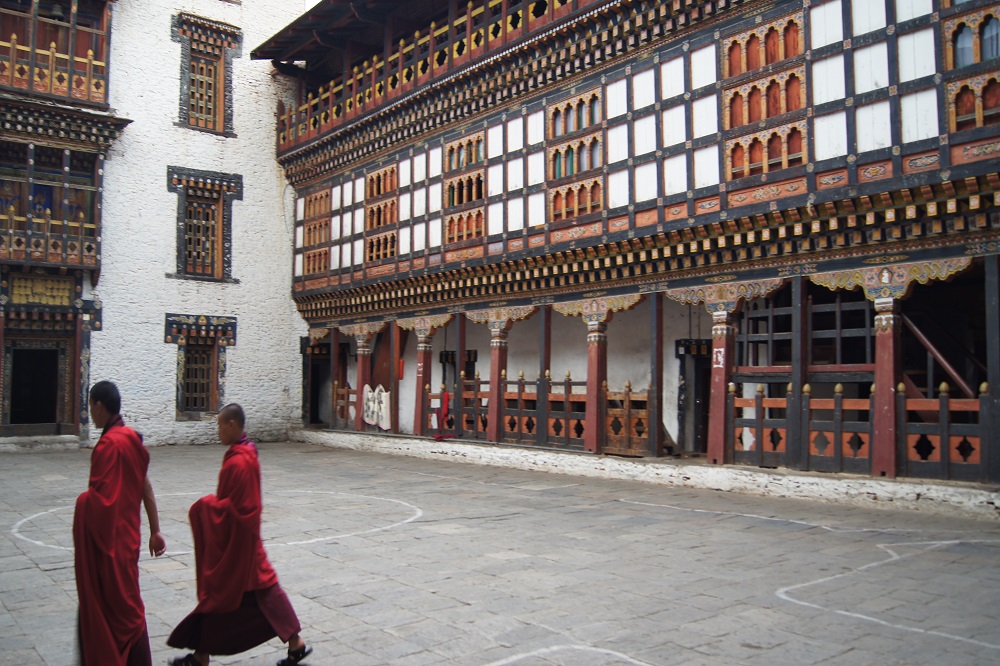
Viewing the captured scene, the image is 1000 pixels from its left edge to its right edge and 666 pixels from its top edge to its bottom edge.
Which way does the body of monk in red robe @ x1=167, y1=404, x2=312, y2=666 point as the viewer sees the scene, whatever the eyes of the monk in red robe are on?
to the viewer's left

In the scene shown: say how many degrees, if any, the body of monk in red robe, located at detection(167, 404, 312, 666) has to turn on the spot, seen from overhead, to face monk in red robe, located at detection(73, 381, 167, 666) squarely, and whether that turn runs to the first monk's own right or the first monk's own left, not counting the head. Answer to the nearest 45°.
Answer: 0° — they already face them
